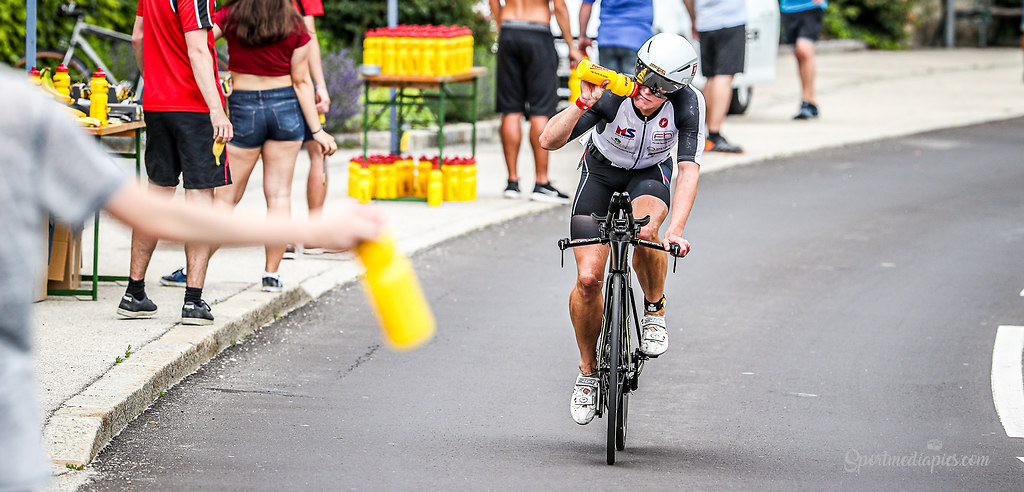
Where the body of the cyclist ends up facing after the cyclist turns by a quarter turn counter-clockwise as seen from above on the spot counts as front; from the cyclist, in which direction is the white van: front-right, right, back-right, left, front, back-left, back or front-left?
left

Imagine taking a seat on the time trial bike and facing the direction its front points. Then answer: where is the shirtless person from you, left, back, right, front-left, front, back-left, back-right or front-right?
back

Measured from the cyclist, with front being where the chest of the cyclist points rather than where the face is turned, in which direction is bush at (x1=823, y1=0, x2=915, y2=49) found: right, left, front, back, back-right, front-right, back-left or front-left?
back

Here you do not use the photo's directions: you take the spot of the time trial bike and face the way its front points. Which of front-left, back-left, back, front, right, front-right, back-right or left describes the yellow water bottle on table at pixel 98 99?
back-right

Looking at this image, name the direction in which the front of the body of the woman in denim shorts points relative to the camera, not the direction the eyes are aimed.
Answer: away from the camera

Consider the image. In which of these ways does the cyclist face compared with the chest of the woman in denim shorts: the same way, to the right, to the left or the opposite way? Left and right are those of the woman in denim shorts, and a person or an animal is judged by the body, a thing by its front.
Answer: the opposite way

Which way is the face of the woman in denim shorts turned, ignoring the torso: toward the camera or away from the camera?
away from the camera

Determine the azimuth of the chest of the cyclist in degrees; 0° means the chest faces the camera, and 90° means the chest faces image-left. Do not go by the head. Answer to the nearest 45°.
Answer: approximately 0°

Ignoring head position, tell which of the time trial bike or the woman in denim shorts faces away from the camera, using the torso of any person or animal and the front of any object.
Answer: the woman in denim shorts

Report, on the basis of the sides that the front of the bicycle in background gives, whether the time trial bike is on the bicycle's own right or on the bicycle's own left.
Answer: on the bicycle's own left

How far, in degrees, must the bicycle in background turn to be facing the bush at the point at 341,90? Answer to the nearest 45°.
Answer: approximately 180°

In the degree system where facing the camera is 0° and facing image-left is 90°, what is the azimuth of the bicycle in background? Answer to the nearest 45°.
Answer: approximately 90°
